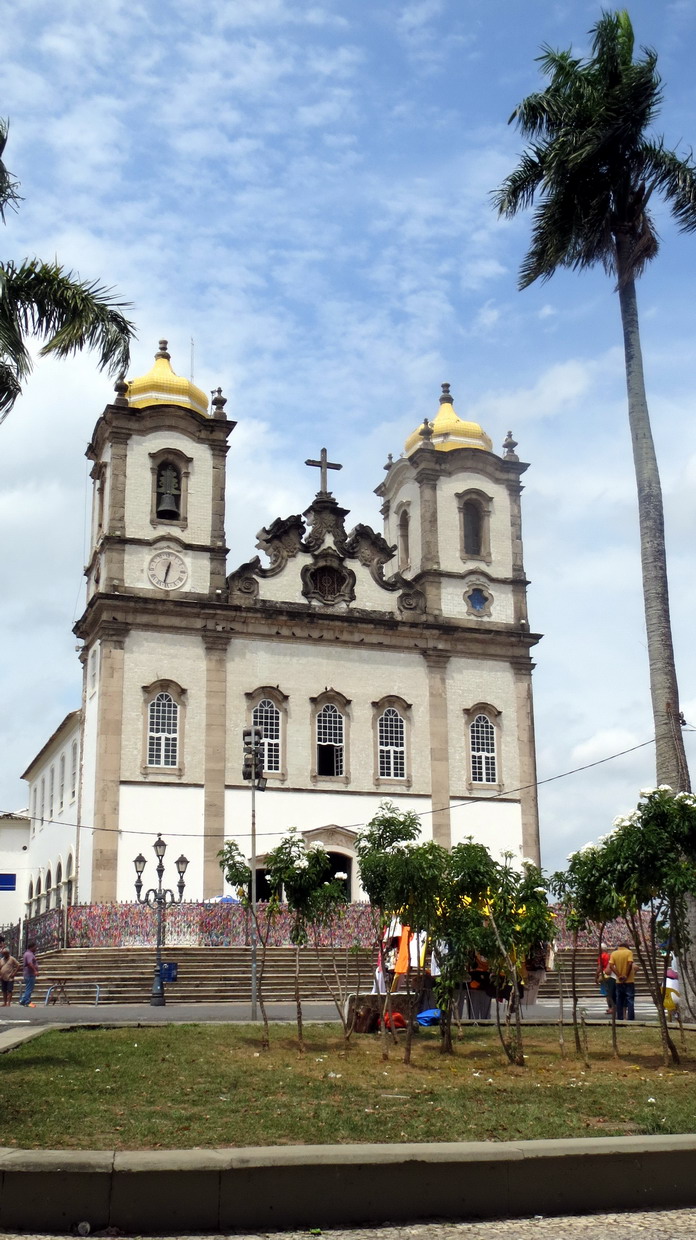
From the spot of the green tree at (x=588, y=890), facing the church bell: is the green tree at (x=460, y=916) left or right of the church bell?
left

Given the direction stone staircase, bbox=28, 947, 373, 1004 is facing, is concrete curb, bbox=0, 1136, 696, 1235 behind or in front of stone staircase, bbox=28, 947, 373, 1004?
in front

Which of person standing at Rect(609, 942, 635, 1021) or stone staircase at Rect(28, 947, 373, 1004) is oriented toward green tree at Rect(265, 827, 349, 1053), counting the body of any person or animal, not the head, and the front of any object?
the stone staircase

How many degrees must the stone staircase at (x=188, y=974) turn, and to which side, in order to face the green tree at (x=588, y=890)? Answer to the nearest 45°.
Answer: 0° — it already faces it

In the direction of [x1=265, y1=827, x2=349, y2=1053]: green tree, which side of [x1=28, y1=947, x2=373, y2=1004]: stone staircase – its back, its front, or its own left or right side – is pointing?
front

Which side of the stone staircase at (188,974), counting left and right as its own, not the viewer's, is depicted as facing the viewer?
front
